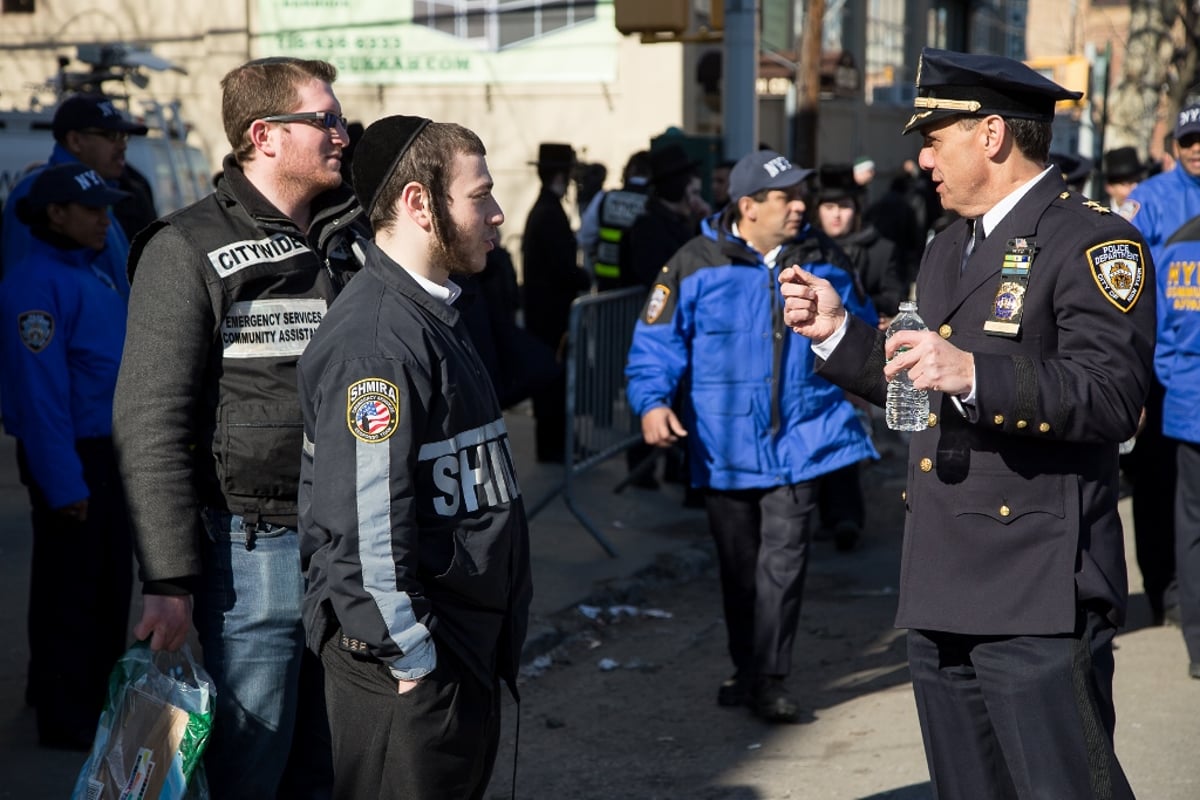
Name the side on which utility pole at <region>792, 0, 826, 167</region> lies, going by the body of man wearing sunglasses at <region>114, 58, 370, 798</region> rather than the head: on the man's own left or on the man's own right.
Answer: on the man's own left

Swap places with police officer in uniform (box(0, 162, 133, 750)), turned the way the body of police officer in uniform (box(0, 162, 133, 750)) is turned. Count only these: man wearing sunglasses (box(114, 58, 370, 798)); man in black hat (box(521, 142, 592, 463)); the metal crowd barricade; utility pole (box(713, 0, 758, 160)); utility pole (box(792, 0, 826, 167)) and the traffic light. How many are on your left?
5

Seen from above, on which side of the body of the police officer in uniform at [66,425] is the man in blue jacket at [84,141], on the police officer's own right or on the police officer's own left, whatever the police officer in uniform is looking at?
on the police officer's own left

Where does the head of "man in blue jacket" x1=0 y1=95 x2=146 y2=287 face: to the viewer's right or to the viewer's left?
to the viewer's right

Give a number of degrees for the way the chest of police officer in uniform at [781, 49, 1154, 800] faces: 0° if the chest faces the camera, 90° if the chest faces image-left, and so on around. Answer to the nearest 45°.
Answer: approximately 45°

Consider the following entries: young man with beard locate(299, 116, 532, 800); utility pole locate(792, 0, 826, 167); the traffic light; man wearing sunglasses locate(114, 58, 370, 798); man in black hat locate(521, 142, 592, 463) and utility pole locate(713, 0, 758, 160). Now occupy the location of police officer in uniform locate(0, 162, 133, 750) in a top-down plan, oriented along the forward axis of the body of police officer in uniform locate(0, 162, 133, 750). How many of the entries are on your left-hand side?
4

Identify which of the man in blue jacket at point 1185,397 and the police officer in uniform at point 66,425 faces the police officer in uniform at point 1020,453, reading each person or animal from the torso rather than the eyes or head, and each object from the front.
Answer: the police officer in uniform at point 66,425

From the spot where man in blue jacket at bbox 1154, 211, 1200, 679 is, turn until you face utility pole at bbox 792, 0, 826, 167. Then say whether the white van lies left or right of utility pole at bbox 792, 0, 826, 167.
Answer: left

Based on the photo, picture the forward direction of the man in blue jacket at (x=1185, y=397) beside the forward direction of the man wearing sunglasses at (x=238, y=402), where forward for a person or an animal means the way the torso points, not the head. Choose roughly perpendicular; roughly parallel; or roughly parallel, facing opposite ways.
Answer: roughly perpendicular

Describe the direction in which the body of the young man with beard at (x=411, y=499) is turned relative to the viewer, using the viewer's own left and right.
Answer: facing to the right of the viewer

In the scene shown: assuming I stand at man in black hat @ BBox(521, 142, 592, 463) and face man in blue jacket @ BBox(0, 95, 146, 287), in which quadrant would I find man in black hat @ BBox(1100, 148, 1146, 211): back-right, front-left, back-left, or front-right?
back-left

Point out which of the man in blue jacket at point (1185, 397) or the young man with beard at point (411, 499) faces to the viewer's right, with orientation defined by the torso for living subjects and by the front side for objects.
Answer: the young man with beard

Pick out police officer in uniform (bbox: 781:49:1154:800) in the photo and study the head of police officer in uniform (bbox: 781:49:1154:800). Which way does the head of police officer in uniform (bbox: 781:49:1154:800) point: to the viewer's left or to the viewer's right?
to the viewer's left

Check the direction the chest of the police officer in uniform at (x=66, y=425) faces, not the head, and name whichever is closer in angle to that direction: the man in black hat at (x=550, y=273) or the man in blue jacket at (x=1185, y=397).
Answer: the man in blue jacket
